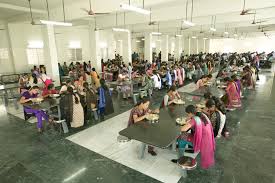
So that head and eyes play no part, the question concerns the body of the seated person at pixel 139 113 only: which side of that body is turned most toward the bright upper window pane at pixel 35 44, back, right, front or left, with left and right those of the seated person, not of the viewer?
back

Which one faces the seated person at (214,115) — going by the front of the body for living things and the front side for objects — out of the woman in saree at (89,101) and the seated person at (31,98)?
the seated person at (31,98)

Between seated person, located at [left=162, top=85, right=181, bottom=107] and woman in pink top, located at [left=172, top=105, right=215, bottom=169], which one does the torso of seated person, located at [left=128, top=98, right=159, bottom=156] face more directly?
the woman in pink top

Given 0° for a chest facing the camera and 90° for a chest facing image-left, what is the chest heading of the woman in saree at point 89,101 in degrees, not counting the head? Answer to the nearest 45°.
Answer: approximately 135°

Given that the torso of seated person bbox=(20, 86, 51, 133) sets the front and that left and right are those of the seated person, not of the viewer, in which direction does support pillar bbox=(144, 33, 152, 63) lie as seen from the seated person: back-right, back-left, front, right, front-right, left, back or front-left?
left

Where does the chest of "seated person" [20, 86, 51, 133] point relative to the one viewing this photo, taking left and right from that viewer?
facing the viewer and to the right of the viewer

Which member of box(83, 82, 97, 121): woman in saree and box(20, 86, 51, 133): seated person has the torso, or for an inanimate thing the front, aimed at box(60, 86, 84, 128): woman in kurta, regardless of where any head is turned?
the seated person

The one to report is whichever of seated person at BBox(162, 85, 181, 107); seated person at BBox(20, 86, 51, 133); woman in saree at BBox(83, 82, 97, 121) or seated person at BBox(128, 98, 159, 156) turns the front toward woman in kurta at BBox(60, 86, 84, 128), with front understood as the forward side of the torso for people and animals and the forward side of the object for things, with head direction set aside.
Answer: seated person at BBox(20, 86, 51, 133)

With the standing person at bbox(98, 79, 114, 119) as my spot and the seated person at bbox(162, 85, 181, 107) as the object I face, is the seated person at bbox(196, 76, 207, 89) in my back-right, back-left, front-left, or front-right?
front-left

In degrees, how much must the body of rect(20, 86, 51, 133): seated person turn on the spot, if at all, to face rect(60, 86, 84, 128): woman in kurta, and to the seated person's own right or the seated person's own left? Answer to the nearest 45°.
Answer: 0° — they already face them
